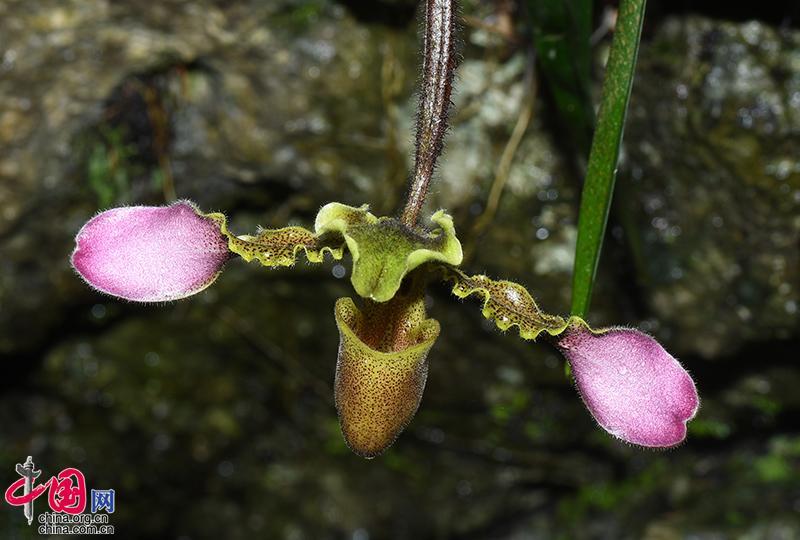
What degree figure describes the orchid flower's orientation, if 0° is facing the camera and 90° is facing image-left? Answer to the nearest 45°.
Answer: approximately 0°
